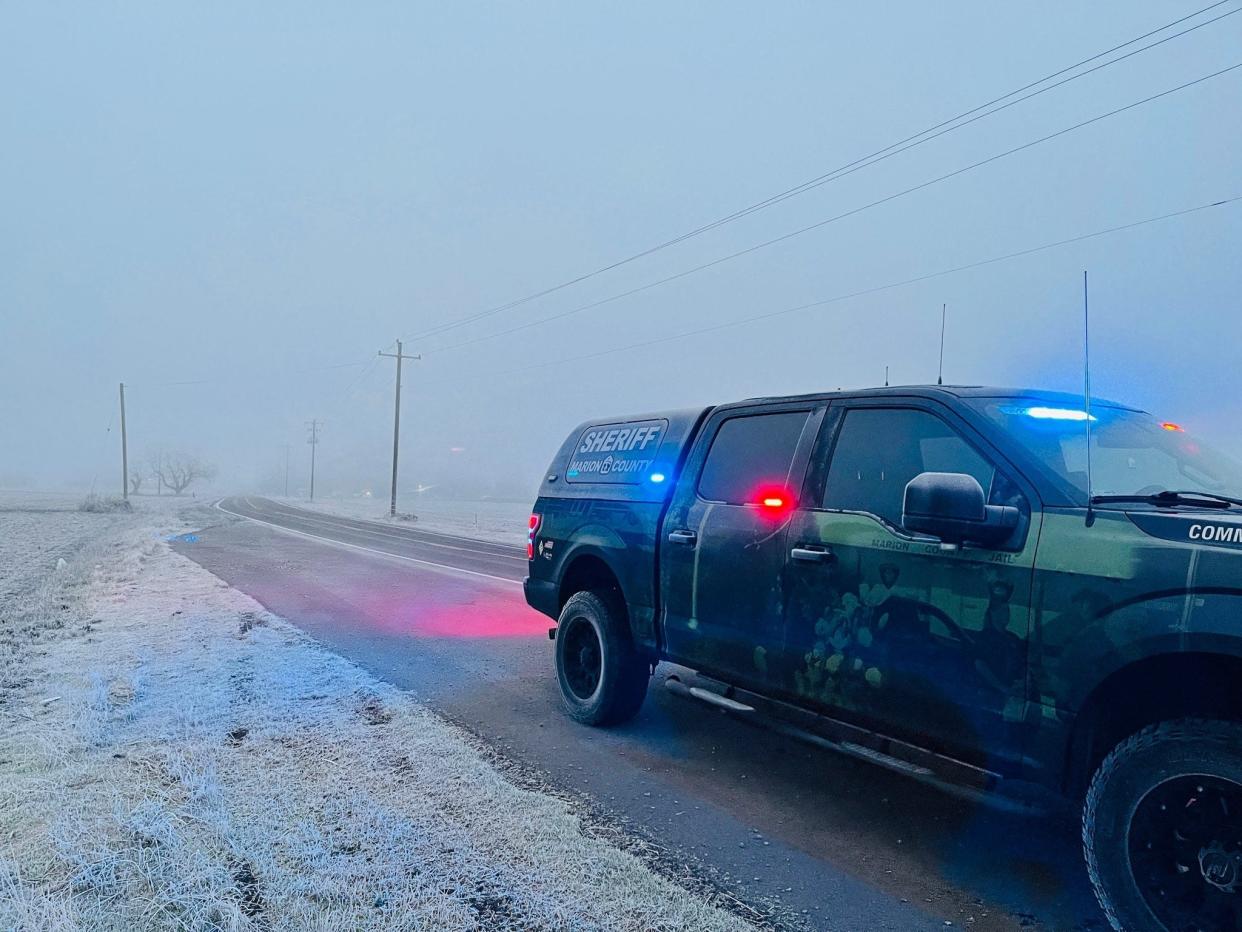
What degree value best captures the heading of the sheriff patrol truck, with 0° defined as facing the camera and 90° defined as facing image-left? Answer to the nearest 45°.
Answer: approximately 315°

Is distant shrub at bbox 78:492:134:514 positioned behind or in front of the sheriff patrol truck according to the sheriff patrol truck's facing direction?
behind
